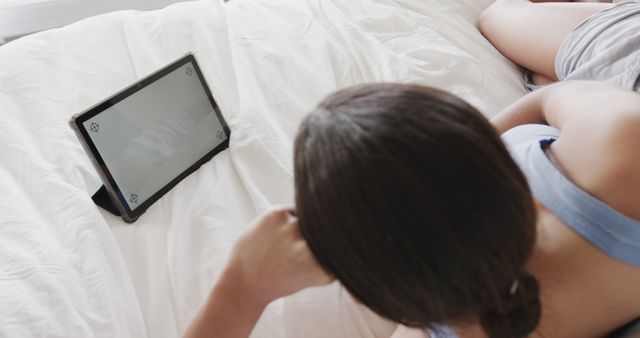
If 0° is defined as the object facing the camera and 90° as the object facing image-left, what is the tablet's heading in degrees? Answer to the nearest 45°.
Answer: approximately 315°

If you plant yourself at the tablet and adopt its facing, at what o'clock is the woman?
The woman is roughly at 1 o'clock from the tablet.
